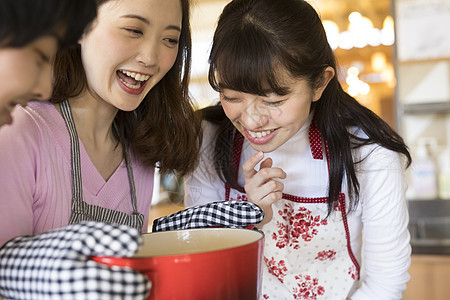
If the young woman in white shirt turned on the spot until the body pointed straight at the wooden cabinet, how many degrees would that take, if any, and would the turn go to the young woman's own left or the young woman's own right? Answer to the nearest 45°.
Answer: approximately 180°

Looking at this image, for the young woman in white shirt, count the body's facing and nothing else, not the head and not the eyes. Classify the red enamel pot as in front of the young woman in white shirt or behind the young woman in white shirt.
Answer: in front

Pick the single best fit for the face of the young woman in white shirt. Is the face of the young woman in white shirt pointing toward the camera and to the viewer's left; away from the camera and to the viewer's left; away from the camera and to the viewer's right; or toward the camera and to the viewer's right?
toward the camera and to the viewer's left

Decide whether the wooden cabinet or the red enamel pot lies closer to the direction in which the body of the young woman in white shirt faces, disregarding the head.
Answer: the red enamel pot

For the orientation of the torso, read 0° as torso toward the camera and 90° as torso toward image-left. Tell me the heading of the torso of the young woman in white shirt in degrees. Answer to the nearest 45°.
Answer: approximately 45°
